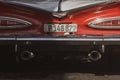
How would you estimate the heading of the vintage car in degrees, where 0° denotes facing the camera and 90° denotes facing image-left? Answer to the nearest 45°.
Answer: approximately 180°
